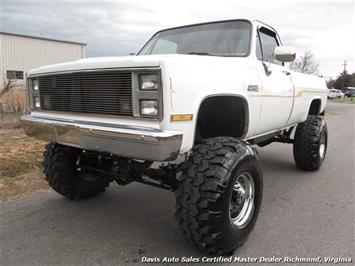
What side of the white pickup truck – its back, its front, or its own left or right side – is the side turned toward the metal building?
right

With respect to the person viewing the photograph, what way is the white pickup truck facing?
facing the viewer and to the left of the viewer
